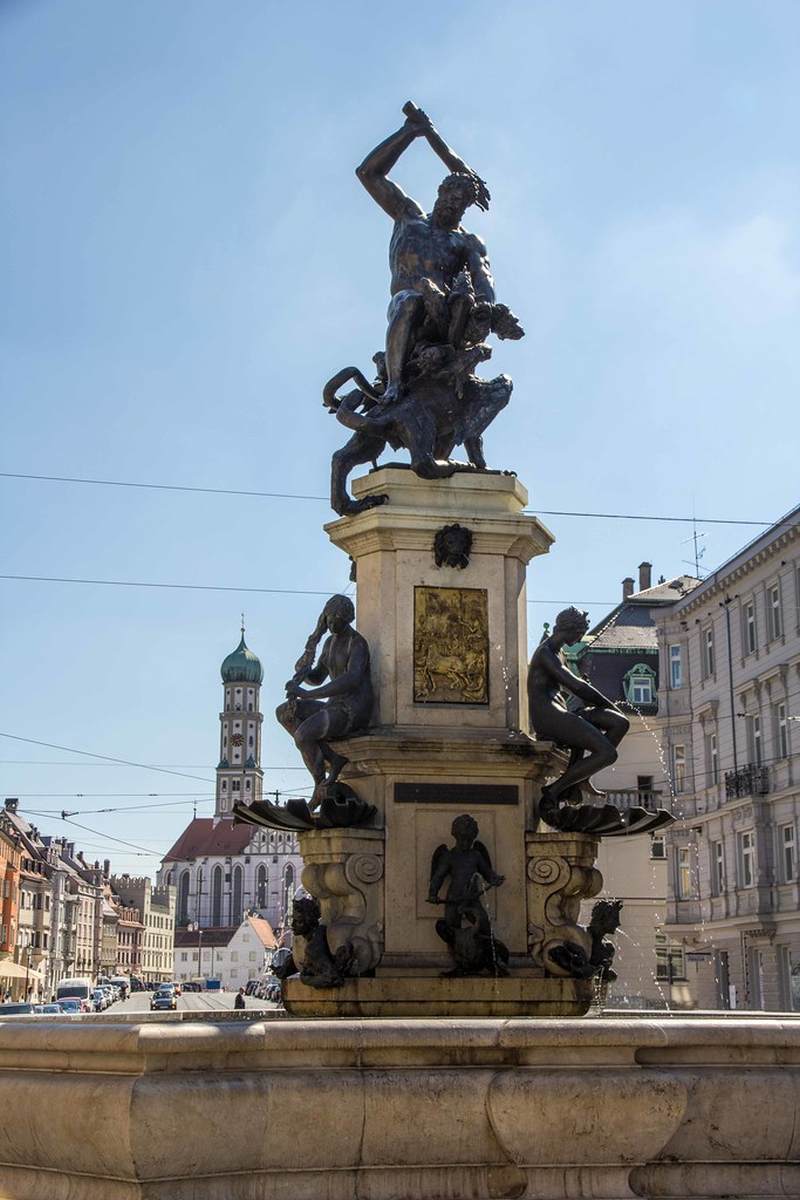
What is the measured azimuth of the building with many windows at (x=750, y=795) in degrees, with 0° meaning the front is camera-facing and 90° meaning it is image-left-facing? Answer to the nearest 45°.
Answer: approximately 45°

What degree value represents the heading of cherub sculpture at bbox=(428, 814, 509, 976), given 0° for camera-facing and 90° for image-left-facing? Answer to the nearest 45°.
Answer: approximately 0°

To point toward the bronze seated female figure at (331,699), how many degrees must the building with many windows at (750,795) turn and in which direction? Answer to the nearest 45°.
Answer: approximately 45° to its left

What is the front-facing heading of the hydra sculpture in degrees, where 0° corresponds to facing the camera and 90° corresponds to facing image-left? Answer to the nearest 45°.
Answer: approximately 315°

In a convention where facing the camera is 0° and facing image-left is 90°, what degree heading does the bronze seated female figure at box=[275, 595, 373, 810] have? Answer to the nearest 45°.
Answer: approximately 45°
